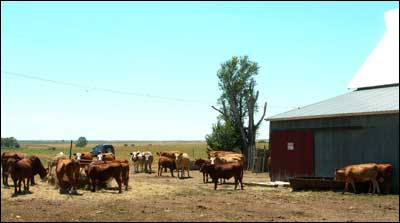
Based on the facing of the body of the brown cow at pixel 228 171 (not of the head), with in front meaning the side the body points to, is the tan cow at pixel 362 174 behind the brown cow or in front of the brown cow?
behind

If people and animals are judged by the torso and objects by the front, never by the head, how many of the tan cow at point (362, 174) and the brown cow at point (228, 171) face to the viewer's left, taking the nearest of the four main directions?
2

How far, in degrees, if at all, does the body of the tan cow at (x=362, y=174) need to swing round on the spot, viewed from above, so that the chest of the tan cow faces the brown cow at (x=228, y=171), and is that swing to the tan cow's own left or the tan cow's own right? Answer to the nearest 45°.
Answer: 0° — it already faces it

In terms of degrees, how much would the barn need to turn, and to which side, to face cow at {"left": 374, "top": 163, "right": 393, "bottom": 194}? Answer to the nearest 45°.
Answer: approximately 45° to its left

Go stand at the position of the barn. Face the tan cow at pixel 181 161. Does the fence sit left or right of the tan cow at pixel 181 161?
right

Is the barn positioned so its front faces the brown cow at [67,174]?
yes

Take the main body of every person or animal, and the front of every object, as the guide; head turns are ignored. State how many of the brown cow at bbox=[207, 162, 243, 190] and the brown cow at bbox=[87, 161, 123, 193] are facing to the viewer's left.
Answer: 2

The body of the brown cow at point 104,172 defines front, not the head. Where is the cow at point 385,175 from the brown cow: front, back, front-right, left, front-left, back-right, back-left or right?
back

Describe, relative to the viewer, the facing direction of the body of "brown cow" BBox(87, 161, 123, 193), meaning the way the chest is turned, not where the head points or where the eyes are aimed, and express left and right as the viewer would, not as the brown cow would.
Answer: facing to the left of the viewer

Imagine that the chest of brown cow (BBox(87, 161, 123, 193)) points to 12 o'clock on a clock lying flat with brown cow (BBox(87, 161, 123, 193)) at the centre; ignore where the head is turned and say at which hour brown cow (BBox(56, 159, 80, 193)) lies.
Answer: brown cow (BBox(56, 159, 80, 193)) is roughly at 11 o'clock from brown cow (BBox(87, 161, 123, 193)).

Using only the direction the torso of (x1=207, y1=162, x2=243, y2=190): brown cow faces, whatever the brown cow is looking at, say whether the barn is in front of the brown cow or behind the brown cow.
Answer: behind

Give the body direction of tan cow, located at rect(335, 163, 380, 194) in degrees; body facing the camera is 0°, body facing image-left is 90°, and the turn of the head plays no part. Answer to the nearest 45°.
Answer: approximately 90°

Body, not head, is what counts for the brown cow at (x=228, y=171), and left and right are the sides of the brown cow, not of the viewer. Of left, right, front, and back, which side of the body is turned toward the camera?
left

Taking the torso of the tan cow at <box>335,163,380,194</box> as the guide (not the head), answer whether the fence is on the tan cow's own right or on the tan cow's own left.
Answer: on the tan cow's own right
